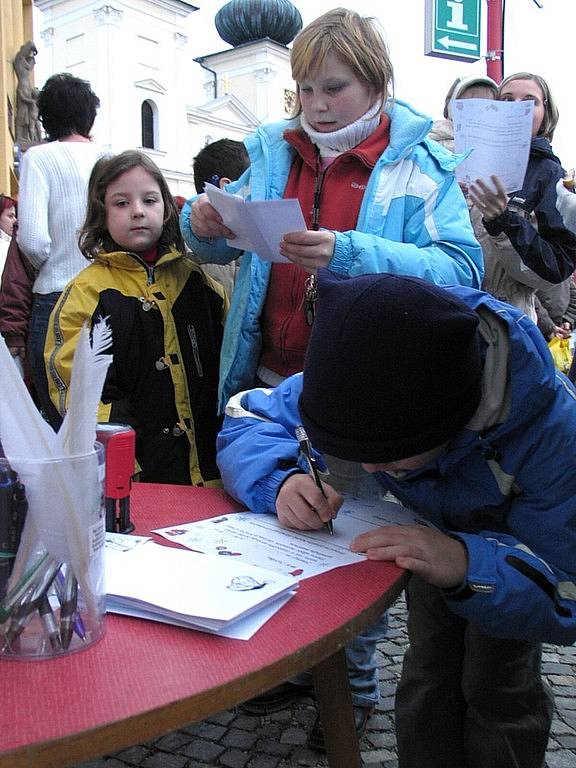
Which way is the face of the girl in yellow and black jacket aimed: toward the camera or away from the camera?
toward the camera

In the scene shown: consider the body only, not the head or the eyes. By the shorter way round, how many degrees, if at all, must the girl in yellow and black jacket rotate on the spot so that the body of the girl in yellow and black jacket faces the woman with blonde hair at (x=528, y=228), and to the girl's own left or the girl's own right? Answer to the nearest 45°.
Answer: approximately 90° to the girl's own left

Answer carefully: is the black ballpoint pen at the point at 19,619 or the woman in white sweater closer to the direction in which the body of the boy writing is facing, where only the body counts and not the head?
the black ballpoint pen

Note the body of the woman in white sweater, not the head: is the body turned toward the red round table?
no

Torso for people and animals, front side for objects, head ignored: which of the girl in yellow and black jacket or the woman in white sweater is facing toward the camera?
the girl in yellow and black jacket

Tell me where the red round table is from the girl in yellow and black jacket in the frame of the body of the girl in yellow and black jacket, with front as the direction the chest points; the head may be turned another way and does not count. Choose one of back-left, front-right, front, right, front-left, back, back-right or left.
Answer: front

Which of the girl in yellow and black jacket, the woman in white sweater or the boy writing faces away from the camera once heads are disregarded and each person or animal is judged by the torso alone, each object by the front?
the woman in white sweater

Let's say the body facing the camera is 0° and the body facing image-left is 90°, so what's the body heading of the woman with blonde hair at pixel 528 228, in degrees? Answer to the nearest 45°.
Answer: approximately 45°

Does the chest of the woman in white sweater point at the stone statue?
yes

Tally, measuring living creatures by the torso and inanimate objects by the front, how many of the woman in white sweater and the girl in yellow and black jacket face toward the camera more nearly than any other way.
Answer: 1

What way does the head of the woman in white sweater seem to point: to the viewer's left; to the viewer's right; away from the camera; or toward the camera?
away from the camera

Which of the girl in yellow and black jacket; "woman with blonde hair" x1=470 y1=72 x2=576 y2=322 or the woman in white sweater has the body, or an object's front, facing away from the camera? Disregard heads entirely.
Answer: the woman in white sweater

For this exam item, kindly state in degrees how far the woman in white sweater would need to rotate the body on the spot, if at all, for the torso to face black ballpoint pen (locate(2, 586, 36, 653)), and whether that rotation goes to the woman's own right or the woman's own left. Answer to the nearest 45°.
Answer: approximately 180°

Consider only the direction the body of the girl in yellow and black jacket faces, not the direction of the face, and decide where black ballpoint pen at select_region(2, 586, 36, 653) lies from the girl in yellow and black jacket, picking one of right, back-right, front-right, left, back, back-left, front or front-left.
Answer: front

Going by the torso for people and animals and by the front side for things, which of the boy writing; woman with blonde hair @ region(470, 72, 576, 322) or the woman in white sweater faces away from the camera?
the woman in white sweater

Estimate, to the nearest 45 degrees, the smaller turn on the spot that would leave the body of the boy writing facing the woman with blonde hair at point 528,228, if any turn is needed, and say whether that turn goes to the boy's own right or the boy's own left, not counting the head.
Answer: approximately 135° to the boy's own right

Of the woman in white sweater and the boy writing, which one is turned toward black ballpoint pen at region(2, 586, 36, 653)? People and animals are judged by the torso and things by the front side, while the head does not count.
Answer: the boy writing

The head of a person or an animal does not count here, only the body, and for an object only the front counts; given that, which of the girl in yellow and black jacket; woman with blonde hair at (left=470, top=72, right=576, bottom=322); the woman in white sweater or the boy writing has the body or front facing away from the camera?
the woman in white sweater

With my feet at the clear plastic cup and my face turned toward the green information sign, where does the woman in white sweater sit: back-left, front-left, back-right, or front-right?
front-left

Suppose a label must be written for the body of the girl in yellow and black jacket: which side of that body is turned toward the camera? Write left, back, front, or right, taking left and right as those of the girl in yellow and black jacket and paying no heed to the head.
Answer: front
